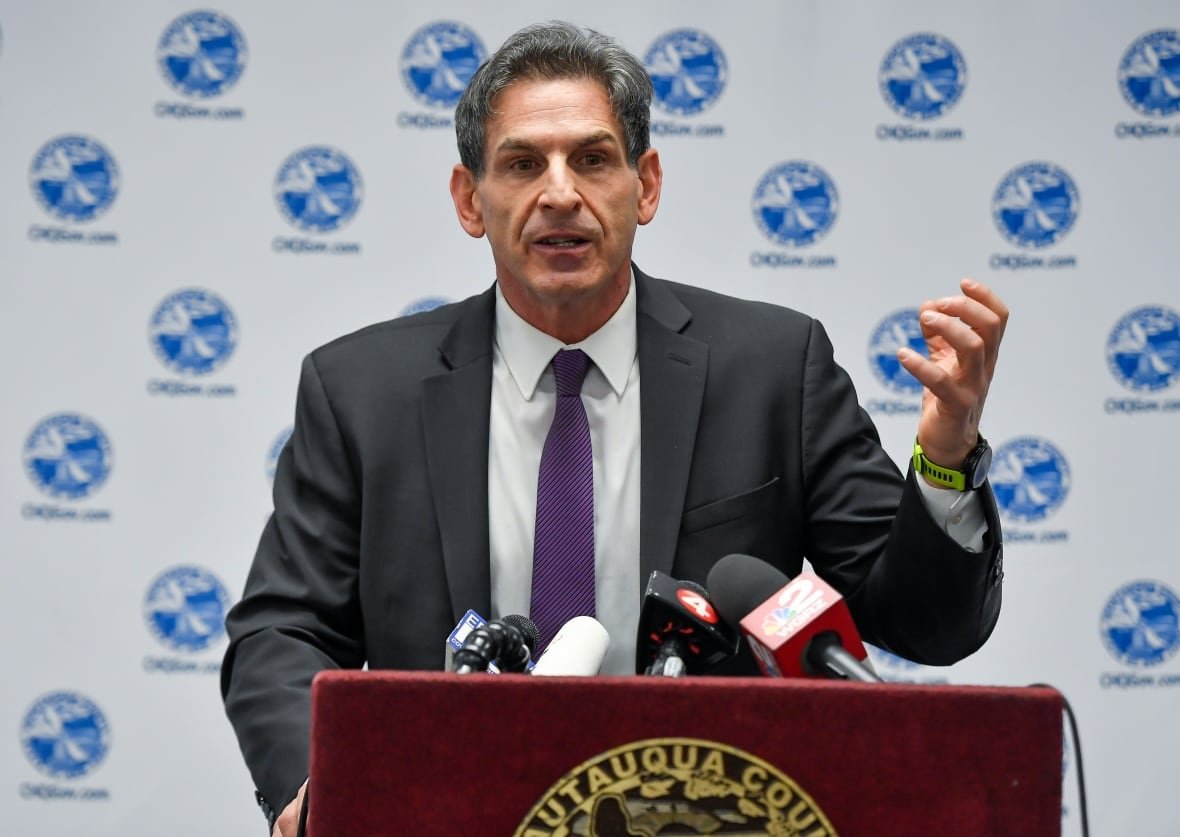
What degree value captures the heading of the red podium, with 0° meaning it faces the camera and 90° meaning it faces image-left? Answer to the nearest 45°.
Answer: approximately 0°

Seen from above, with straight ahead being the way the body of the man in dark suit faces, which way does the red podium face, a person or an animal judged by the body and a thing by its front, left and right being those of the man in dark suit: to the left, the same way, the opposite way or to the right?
the same way

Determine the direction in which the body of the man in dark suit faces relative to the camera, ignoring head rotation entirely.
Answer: toward the camera

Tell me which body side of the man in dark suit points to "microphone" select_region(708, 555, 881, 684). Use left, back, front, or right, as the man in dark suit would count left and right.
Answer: front

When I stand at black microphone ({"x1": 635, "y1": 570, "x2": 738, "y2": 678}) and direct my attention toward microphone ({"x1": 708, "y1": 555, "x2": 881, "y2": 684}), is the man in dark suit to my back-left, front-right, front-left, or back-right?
back-left

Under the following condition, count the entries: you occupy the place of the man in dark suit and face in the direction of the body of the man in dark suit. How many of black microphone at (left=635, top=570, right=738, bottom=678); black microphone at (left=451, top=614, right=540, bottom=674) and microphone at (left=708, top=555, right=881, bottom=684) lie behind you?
0

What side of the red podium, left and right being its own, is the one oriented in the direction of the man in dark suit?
back

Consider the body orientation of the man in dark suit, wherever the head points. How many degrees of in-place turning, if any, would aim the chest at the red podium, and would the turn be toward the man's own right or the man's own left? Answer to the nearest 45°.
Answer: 0° — they already face it

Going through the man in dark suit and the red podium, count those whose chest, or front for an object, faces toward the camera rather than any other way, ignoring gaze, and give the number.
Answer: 2

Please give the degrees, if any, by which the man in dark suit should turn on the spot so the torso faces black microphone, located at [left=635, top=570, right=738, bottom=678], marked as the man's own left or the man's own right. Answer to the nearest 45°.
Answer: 0° — they already face it

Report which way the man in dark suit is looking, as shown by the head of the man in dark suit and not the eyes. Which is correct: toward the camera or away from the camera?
toward the camera
